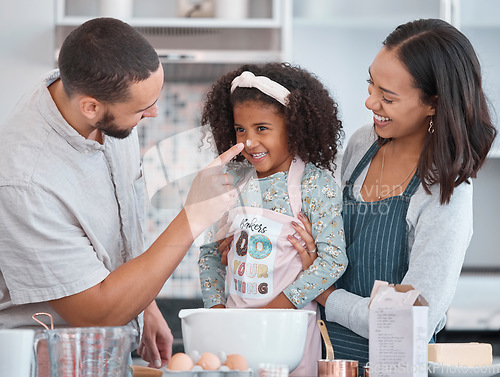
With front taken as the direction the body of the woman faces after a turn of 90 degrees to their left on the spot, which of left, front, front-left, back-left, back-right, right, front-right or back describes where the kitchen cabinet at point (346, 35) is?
back-left

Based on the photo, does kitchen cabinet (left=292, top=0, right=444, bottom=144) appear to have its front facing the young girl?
yes

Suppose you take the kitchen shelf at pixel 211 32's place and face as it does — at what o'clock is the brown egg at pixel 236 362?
The brown egg is roughly at 12 o'clock from the kitchen shelf.

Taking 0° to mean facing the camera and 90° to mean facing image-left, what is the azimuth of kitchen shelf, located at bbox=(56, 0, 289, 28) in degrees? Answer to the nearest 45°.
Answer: approximately 0°

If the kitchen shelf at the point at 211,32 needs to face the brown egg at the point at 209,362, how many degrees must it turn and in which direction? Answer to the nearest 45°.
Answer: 0° — it already faces it

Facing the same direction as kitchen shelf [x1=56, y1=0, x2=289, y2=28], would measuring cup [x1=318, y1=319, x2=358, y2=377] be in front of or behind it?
in front

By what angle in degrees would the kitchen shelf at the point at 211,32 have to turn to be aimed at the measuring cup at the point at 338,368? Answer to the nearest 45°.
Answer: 0° — it already faces it

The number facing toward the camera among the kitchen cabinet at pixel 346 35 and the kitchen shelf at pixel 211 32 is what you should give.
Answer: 2

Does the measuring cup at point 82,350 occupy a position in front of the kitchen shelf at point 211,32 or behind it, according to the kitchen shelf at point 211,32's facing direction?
in front

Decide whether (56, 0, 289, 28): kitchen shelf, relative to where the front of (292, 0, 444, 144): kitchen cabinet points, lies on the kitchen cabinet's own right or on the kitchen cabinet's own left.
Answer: on the kitchen cabinet's own right

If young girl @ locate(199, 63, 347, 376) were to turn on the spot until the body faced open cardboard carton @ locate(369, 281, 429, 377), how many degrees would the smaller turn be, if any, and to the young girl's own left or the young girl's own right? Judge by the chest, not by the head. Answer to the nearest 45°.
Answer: approximately 45° to the young girl's own left

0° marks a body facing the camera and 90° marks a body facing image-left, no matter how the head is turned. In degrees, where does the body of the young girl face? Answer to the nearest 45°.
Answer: approximately 45°

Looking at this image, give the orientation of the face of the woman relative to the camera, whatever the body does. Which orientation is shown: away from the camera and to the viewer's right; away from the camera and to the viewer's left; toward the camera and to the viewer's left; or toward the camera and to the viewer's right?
toward the camera and to the viewer's left
